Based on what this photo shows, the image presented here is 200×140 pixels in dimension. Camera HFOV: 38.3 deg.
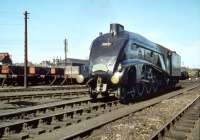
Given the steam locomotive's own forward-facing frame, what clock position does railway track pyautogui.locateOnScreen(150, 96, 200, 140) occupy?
The railway track is roughly at 10 o'clock from the steam locomotive.

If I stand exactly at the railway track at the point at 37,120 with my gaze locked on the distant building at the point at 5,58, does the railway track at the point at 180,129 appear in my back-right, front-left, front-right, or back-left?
back-right

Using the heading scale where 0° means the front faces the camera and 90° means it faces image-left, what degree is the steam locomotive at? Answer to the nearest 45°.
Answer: approximately 45°

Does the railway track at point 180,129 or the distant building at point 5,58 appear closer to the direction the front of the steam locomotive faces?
the railway track

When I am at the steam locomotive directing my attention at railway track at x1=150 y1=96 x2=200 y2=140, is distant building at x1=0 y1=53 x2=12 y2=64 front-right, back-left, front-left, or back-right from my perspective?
back-right

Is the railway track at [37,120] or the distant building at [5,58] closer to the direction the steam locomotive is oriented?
the railway track

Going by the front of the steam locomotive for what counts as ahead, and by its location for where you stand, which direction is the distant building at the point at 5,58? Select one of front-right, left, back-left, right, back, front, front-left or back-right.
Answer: right
